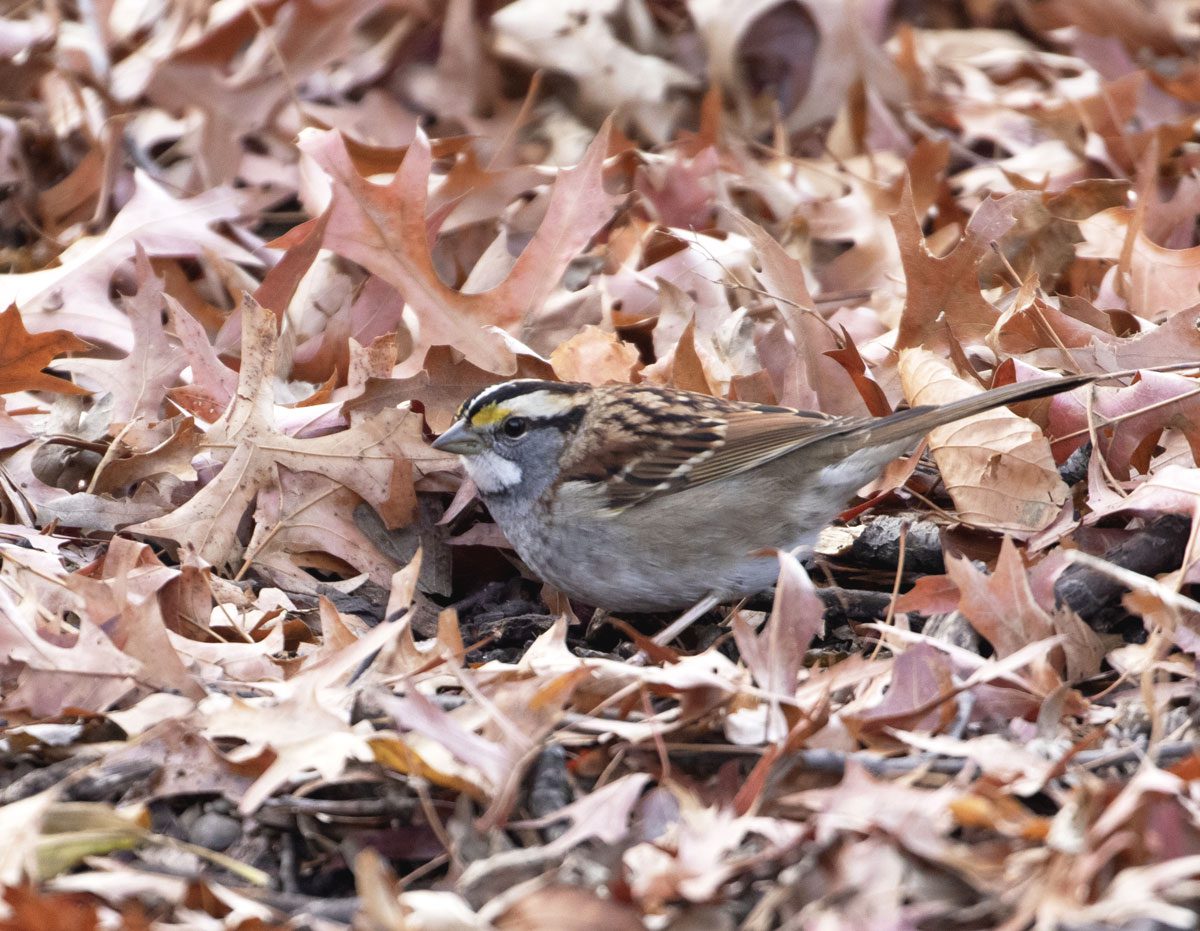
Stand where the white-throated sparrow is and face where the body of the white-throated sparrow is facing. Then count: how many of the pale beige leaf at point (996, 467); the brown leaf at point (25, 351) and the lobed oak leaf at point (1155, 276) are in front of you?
1

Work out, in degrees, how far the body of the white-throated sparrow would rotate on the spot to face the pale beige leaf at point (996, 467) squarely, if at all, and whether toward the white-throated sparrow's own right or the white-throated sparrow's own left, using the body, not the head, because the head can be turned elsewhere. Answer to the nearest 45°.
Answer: approximately 180°

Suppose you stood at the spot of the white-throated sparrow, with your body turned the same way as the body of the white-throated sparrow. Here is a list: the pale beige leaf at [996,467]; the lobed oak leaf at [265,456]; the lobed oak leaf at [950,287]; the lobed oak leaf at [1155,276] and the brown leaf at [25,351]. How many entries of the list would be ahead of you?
2

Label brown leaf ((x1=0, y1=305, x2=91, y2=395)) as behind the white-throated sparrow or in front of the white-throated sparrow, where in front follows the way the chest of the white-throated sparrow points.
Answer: in front

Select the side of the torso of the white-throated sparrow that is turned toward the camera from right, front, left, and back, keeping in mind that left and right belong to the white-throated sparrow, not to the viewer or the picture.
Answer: left

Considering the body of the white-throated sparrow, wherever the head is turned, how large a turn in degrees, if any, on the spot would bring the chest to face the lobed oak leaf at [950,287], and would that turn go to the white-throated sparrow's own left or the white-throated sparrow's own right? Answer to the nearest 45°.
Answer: approximately 135° to the white-throated sparrow's own right

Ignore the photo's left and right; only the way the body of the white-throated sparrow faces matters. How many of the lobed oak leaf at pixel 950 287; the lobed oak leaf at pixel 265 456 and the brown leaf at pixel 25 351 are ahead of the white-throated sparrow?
2

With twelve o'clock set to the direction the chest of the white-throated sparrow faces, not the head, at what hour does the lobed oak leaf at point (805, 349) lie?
The lobed oak leaf is roughly at 4 o'clock from the white-throated sparrow.

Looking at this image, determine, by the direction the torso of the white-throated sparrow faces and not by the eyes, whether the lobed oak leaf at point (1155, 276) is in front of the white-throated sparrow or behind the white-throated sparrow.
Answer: behind

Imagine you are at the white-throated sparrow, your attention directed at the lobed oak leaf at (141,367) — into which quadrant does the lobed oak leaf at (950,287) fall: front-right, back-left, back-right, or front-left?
back-right

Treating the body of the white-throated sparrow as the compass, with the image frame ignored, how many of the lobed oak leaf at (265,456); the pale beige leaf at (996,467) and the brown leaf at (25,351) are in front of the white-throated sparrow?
2

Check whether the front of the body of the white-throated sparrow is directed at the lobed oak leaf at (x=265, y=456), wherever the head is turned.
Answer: yes
